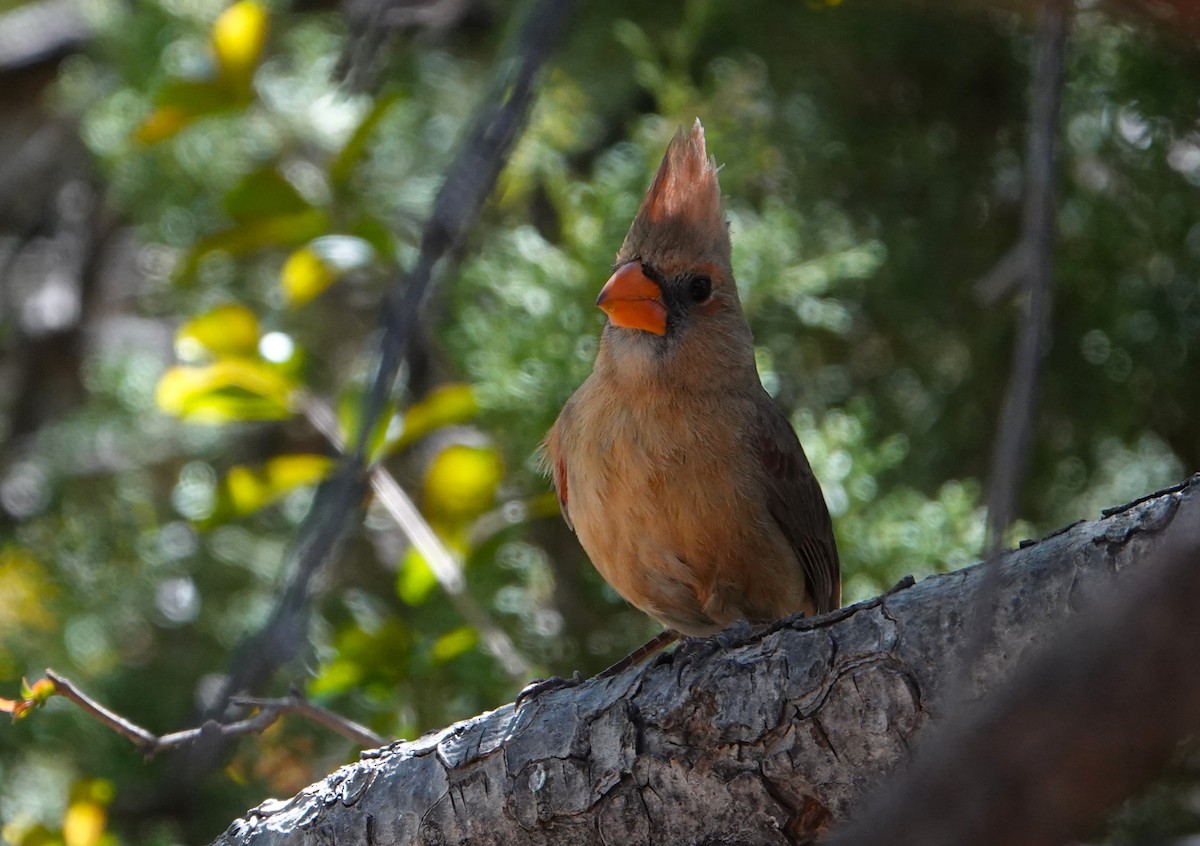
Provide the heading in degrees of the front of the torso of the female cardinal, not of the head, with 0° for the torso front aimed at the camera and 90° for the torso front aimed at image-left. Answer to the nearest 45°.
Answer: approximately 45°

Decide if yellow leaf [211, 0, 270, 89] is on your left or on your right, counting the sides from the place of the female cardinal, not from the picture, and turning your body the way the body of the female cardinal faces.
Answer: on your right

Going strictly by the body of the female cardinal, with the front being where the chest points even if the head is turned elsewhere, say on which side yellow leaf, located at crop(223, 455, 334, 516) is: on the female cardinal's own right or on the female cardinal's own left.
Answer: on the female cardinal's own right

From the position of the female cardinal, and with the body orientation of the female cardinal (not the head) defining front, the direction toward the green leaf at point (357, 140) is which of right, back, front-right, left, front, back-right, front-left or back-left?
right
